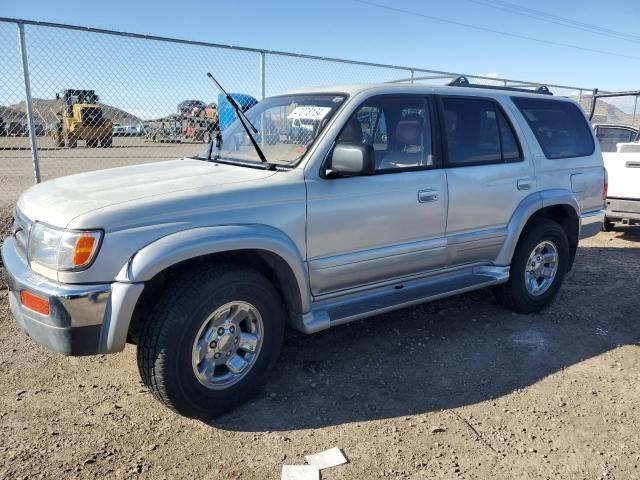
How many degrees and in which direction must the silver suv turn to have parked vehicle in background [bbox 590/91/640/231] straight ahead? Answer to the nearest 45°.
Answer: approximately 180°

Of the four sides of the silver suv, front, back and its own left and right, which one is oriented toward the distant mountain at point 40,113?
right

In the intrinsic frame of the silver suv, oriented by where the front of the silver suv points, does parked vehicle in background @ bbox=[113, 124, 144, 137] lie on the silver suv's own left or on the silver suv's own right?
on the silver suv's own right

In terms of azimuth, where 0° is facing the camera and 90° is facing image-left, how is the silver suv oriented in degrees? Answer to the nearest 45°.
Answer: approximately 45°

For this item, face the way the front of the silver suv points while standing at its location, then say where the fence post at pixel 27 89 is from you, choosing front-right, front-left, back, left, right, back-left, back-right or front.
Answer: right

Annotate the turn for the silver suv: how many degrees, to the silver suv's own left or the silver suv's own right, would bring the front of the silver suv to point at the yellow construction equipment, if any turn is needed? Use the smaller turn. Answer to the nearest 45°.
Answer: approximately 90° to the silver suv's own right

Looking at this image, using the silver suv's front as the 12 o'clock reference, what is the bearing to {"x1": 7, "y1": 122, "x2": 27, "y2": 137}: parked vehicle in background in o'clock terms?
The parked vehicle in background is roughly at 3 o'clock from the silver suv.
